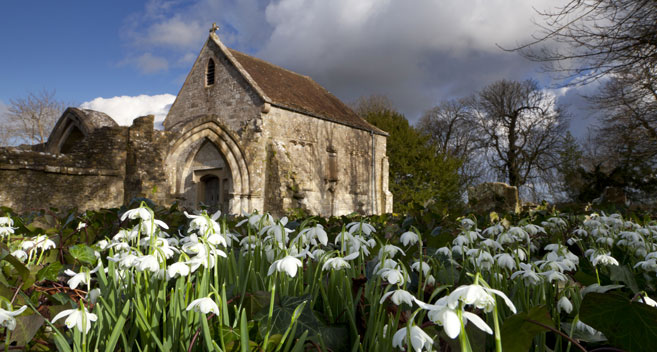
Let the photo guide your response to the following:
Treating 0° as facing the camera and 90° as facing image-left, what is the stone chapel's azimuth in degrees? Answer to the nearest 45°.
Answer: approximately 45°

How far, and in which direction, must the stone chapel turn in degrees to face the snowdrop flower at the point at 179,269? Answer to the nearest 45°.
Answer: approximately 45° to its left

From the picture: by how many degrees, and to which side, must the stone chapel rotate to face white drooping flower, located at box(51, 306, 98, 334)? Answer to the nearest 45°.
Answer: approximately 45° to its left

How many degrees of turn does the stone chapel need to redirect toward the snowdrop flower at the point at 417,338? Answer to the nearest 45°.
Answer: approximately 45° to its left

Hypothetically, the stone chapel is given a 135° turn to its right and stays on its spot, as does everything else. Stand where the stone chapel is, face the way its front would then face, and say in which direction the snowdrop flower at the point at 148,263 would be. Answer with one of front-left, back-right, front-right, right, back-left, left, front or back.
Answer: back

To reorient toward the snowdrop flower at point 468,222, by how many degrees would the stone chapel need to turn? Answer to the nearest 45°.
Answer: approximately 45° to its left

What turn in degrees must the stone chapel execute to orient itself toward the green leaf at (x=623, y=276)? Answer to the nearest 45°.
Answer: approximately 45° to its left
